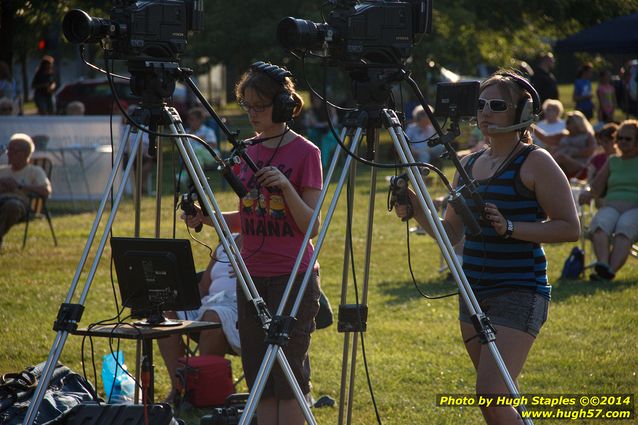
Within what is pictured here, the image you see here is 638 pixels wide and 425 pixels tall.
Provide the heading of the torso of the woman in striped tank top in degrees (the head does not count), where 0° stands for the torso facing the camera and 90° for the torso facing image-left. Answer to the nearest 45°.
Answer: approximately 45°

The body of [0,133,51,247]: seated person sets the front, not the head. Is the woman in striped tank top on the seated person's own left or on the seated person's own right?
on the seated person's own left

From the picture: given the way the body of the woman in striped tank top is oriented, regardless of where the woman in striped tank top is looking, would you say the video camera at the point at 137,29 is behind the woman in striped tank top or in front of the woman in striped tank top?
in front

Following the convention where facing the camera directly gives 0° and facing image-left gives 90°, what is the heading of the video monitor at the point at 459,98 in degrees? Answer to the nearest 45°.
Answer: approximately 225°

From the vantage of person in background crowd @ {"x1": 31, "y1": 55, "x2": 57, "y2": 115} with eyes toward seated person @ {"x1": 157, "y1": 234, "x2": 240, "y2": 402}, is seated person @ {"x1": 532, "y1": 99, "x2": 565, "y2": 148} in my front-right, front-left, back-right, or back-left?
front-left

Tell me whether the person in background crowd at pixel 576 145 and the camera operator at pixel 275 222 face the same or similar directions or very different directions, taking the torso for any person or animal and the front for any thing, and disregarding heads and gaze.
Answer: same or similar directions

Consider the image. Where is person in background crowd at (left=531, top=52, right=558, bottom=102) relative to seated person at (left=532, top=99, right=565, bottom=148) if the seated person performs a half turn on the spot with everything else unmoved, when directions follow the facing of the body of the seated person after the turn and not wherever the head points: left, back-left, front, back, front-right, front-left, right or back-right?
front-left

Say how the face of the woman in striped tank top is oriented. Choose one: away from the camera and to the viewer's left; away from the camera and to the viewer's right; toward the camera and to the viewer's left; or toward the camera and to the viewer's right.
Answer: toward the camera and to the viewer's left

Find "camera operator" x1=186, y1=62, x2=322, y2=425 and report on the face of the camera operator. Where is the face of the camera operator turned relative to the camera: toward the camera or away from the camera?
toward the camera

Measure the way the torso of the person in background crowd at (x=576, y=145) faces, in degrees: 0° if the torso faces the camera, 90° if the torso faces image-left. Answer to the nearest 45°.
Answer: approximately 45°

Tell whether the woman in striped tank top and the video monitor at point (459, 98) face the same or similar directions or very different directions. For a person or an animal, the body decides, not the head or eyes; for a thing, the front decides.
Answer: very different directions

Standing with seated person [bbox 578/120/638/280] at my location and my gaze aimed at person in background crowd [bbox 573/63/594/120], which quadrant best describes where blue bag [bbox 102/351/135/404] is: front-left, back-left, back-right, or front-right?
back-left
